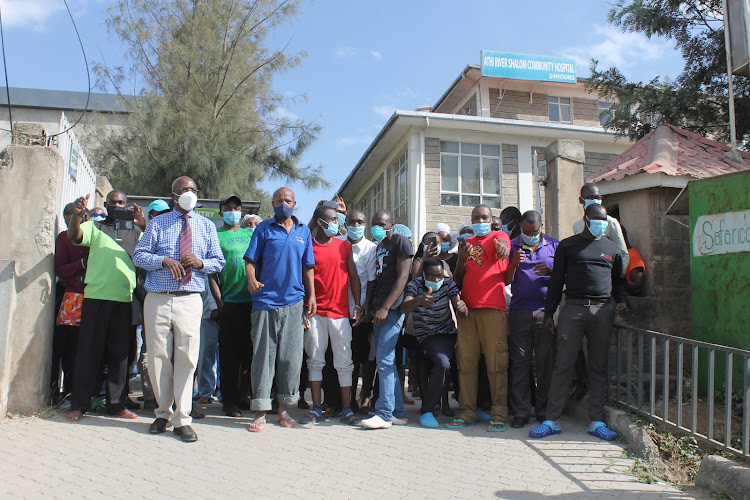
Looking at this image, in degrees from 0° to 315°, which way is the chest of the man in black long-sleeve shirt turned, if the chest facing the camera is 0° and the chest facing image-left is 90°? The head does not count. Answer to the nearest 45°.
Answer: approximately 0°

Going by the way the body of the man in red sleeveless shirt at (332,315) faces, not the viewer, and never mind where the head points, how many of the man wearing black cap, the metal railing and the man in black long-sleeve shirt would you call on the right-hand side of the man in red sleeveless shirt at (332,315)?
1

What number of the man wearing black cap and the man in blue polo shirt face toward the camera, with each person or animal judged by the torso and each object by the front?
2

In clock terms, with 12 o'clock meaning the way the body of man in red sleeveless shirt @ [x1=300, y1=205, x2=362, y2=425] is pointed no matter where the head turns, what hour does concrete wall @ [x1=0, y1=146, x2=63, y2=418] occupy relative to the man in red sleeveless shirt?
The concrete wall is roughly at 3 o'clock from the man in red sleeveless shirt.

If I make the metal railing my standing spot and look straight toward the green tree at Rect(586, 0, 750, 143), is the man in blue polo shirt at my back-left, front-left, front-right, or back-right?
back-left

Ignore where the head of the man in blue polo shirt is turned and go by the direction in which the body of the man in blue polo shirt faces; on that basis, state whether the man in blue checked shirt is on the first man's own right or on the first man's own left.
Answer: on the first man's own right

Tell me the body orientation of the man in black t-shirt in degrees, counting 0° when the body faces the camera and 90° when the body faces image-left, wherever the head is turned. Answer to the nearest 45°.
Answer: approximately 45°

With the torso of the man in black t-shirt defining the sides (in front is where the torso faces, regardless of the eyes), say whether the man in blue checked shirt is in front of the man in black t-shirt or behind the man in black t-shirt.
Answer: in front

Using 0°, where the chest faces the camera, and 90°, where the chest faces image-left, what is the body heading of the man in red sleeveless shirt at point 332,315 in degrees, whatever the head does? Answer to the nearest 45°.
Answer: approximately 0°
